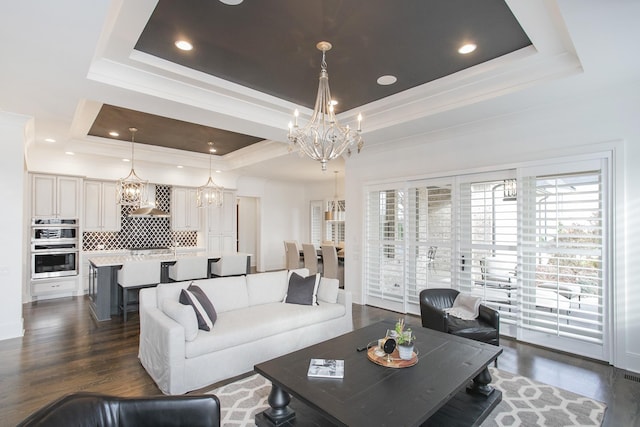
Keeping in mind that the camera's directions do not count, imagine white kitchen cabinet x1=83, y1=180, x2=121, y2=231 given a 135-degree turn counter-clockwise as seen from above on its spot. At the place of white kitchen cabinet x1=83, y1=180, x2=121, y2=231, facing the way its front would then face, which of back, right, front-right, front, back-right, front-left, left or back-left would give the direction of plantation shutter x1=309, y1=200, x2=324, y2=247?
front-right

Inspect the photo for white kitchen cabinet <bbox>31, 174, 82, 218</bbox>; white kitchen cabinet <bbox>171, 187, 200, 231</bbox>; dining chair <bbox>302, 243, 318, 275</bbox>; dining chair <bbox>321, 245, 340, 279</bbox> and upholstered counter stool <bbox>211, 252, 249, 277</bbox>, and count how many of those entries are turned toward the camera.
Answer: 2

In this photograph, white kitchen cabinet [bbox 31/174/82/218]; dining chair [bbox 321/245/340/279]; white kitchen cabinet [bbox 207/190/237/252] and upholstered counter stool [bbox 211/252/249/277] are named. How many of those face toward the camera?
2

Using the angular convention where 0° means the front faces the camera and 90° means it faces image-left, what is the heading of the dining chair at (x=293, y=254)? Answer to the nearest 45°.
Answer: approximately 225°

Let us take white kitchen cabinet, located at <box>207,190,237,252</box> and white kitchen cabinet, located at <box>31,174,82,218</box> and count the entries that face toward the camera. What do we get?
2

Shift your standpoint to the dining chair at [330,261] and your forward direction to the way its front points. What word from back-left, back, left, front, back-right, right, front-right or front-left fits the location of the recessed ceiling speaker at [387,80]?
back-right

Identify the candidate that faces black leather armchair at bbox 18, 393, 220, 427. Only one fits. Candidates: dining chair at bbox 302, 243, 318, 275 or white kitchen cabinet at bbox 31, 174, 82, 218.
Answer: the white kitchen cabinet

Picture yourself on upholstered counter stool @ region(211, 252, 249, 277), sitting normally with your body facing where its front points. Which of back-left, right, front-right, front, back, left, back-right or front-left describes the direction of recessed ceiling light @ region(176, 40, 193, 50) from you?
back-left

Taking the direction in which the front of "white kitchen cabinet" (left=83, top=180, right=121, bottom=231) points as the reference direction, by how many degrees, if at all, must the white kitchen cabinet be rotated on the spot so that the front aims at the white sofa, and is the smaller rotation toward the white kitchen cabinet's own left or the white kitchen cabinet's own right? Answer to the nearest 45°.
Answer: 0° — it already faces it

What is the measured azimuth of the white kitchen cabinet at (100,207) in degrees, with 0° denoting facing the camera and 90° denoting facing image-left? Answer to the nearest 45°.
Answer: approximately 0°
